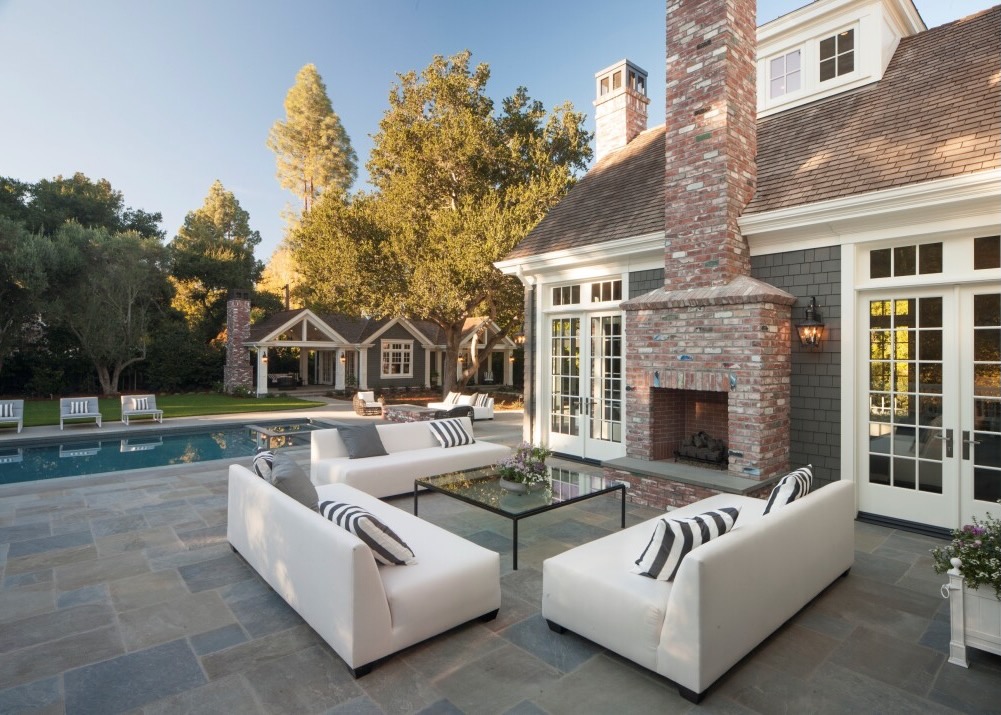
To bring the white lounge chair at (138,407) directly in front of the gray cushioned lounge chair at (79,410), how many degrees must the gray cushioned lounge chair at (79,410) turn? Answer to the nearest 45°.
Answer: approximately 90° to its left

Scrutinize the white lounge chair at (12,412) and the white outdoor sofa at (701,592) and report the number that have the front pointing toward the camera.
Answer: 1

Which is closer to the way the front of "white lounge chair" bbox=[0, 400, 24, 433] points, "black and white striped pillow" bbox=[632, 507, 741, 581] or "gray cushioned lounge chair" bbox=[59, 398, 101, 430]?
the black and white striped pillow

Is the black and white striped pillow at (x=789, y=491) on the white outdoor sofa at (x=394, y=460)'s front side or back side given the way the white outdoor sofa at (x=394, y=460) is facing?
on the front side

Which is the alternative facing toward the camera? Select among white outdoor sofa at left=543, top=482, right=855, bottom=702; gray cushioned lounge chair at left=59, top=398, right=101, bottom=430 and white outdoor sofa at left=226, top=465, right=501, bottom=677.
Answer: the gray cushioned lounge chair

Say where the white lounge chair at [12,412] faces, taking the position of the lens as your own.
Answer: facing the viewer

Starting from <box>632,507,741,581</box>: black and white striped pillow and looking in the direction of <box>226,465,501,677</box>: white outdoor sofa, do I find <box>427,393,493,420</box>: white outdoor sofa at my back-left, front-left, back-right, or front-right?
front-right

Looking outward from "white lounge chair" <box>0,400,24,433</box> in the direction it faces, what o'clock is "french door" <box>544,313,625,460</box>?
The french door is roughly at 11 o'clock from the white lounge chair.

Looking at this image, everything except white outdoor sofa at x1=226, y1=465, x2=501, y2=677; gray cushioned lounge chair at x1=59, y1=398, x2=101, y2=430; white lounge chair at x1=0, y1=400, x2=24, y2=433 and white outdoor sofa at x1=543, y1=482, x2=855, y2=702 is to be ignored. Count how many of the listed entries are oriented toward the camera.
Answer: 2

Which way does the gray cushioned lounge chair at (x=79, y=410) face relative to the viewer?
toward the camera

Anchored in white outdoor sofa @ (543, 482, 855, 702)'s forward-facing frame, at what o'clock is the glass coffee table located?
The glass coffee table is roughly at 12 o'clock from the white outdoor sofa.

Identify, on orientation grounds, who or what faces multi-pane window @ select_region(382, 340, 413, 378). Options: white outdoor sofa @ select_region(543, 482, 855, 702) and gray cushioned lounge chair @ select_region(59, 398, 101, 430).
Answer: the white outdoor sofa

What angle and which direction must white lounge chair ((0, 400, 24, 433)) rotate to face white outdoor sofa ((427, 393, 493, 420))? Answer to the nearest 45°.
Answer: approximately 45° to its left

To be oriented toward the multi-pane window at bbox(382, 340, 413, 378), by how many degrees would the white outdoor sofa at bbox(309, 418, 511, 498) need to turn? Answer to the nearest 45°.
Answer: approximately 135° to its left

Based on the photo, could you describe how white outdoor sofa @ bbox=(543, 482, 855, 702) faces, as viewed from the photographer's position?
facing away from the viewer and to the left of the viewer

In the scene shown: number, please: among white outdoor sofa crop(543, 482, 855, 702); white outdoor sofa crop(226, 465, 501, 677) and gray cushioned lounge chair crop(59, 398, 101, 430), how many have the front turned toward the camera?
1

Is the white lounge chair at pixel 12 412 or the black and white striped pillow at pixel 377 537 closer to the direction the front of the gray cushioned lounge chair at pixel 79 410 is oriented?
the black and white striped pillow

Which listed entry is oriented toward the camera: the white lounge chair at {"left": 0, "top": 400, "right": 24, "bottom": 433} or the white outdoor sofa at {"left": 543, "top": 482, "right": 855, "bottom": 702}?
the white lounge chair

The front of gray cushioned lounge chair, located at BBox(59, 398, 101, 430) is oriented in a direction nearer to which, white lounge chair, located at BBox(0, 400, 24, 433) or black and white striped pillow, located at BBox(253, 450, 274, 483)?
the black and white striped pillow

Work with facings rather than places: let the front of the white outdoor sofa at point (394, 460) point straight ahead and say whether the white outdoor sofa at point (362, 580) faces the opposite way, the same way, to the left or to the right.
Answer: to the left

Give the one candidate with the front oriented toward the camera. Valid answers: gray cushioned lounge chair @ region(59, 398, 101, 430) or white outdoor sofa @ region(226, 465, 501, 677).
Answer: the gray cushioned lounge chair

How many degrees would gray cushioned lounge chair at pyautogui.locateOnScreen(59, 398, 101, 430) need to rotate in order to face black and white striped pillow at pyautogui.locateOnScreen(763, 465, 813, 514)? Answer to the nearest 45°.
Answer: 0° — it already faces it
